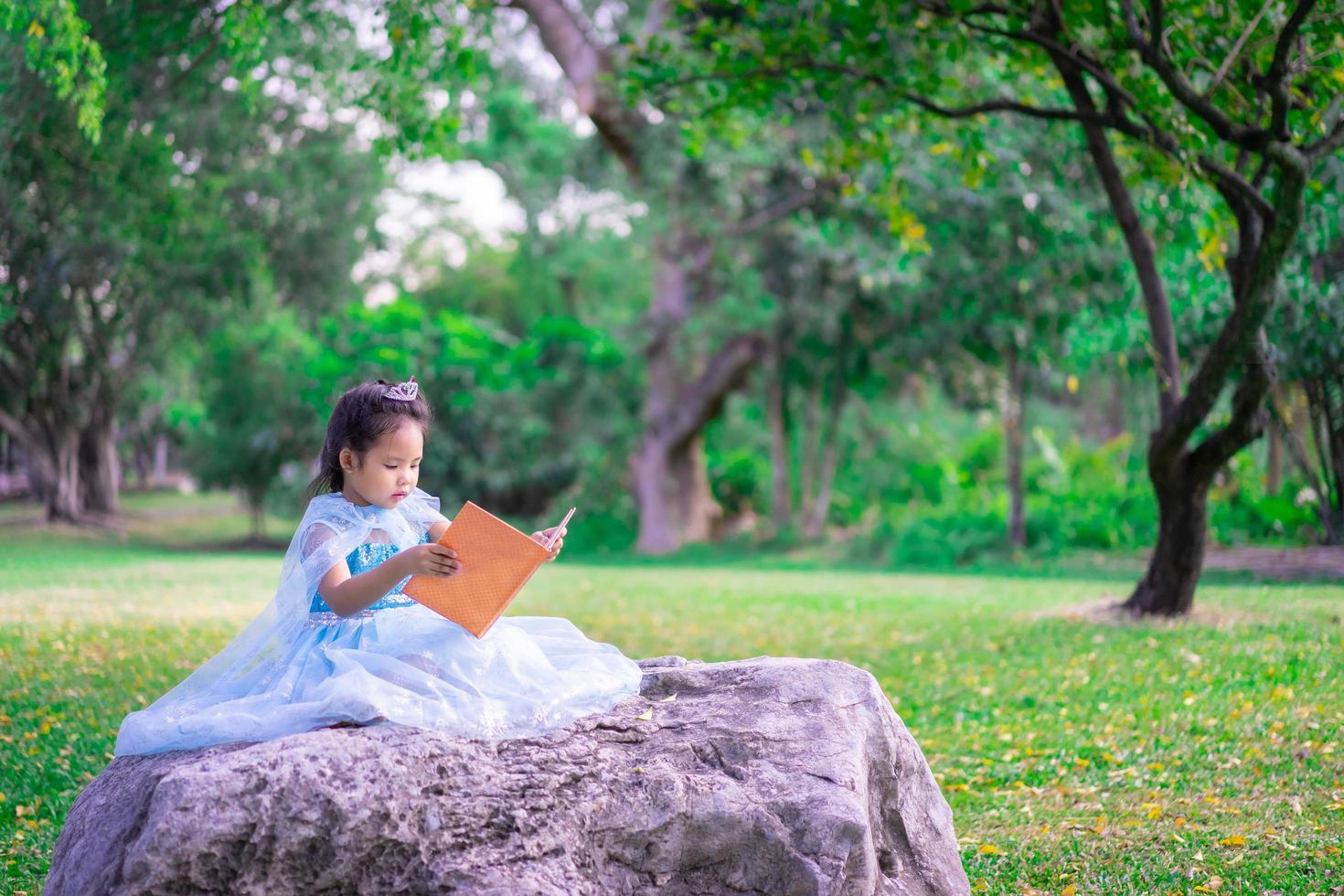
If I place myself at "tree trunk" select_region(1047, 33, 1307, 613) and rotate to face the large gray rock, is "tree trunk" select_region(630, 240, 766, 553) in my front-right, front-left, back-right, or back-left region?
back-right

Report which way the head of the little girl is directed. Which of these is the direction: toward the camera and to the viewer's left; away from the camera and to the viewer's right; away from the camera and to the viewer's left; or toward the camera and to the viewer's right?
toward the camera and to the viewer's right

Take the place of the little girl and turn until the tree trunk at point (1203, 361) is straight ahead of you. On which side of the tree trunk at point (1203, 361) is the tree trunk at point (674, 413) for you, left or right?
left

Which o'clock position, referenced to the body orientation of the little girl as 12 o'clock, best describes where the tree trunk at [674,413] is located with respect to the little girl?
The tree trunk is roughly at 8 o'clock from the little girl.

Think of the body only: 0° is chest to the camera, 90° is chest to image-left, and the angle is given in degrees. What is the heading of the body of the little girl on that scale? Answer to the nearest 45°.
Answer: approximately 315°
